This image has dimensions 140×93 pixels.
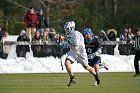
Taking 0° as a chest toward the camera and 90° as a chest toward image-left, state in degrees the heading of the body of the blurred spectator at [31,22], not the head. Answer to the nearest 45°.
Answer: approximately 0°

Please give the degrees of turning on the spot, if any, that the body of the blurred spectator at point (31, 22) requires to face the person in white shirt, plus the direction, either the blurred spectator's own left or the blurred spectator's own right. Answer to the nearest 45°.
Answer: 0° — they already face them

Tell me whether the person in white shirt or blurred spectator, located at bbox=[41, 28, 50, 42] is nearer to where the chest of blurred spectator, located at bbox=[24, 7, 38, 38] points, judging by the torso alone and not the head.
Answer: the person in white shirt

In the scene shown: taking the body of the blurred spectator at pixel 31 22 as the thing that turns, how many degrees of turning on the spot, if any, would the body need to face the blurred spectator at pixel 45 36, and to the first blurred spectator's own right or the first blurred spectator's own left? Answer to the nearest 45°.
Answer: approximately 45° to the first blurred spectator's own left
